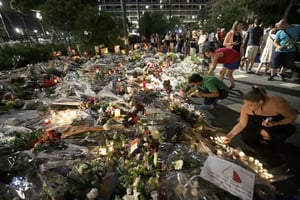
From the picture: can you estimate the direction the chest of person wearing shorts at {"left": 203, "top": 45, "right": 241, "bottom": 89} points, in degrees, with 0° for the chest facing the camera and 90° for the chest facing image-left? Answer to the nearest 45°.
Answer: approximately 90°

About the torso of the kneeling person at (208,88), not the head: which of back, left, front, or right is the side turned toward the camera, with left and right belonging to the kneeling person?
left

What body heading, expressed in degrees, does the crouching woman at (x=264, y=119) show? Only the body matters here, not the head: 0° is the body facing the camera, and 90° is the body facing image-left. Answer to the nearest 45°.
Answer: approximately 45°

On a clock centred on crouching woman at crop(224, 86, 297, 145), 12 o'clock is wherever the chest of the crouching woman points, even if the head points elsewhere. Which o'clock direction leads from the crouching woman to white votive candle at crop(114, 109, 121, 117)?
The white votive candle is roughly at 1 o'clock from the crouching woman.

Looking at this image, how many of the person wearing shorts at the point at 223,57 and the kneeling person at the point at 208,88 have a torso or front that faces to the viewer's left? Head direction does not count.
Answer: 2

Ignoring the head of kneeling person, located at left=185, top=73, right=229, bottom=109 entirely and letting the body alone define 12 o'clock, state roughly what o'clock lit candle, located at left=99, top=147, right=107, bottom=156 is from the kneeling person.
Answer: The lit candle is roughly at 10 o'clock from the kneeling person.

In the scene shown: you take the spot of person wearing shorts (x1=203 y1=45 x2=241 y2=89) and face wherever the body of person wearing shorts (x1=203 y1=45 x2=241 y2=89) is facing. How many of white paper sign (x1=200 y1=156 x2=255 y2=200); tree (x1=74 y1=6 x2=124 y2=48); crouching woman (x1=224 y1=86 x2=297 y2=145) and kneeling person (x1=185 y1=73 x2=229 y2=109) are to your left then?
3

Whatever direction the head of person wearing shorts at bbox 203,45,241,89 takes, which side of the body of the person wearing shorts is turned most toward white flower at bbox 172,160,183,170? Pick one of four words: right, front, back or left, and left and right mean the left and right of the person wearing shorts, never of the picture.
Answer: left

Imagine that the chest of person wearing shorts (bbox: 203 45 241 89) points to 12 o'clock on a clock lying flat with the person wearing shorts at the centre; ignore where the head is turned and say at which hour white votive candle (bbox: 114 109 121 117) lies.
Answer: The white votive candle is roughly at 10 o'clock from the person wearing shorts.

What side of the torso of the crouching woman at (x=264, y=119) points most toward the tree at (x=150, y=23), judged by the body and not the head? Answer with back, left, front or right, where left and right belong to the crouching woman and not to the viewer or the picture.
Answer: right
